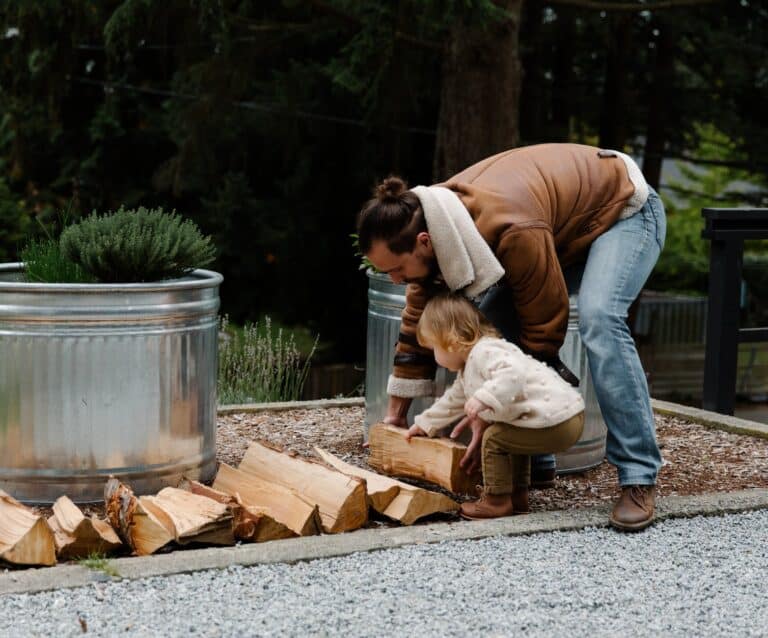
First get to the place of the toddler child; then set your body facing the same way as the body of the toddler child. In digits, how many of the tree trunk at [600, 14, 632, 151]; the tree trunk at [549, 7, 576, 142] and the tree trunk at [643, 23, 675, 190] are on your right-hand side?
3

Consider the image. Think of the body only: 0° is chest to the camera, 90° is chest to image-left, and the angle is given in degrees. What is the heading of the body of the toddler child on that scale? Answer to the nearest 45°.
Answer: approximately 90°

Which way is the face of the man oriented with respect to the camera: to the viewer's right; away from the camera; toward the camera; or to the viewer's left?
to the viewer's left

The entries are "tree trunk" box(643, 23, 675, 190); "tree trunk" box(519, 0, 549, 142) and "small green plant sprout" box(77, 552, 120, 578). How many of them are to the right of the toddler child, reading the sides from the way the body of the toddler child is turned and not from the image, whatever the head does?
2

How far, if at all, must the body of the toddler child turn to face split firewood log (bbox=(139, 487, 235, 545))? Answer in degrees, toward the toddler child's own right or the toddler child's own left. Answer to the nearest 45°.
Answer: approximately 45° to the toddler child's own left

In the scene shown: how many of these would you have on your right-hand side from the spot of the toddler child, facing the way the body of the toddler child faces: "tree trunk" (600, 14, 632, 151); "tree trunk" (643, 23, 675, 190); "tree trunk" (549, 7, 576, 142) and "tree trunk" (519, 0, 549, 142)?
4

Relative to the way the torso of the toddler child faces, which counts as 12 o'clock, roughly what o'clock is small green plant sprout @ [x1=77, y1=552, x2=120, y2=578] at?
The small green plant sprout is roughly at 11 o'clock from the toddler child.

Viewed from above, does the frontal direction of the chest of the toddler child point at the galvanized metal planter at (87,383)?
yes

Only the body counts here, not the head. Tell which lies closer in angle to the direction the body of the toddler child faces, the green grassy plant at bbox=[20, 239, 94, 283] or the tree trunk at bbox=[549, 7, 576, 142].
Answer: the green grassy plant

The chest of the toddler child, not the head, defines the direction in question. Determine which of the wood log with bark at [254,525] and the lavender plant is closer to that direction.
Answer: the wood log with bark

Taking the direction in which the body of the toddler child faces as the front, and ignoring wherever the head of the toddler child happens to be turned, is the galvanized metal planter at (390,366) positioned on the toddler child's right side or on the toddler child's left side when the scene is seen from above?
on the toddler child's right side

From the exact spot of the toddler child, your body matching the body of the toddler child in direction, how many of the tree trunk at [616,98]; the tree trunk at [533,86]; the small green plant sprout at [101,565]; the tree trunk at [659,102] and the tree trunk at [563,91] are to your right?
4

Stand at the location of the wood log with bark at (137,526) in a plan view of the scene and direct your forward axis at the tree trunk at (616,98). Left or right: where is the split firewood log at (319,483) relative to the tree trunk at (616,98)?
right

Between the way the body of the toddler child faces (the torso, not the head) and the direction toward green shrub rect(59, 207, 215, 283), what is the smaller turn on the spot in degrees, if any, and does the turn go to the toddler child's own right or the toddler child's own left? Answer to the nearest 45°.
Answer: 0° — they already face it

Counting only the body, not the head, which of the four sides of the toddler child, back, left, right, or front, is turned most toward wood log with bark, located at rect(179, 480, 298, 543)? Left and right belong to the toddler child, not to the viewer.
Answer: front

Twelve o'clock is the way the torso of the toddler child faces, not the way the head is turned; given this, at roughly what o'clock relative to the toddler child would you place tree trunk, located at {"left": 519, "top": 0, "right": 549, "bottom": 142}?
The tree trunk is roughly at 3 o'clock from the toddler child.

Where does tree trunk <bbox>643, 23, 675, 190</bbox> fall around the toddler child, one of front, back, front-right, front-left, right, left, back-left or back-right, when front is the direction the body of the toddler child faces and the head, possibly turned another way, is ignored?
right

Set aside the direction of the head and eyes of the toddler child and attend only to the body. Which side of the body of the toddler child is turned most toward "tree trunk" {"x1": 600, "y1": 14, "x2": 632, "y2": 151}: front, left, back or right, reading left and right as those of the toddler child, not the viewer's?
right
